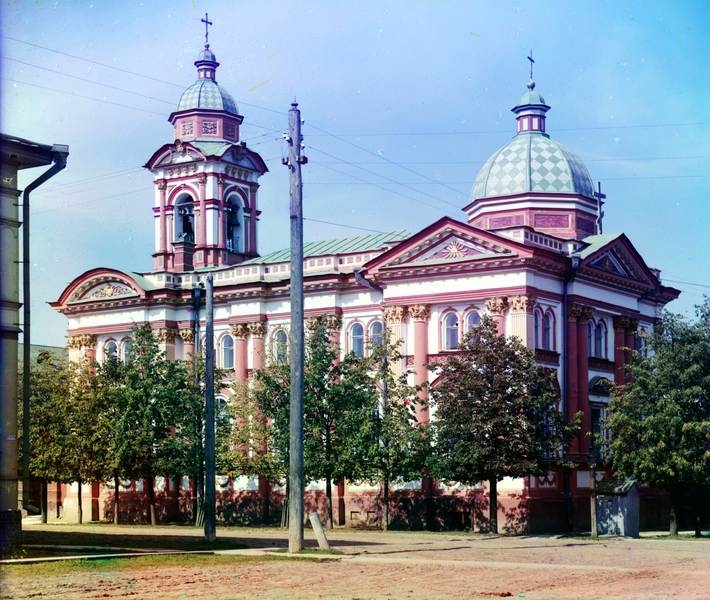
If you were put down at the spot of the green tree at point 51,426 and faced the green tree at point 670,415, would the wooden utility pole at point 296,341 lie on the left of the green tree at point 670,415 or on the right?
right
